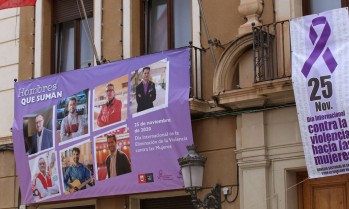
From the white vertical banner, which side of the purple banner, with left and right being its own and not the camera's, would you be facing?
left

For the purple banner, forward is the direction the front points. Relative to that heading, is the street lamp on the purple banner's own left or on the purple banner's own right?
on the purple banner's own left

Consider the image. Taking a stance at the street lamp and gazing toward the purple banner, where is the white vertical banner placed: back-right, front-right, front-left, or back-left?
back-right

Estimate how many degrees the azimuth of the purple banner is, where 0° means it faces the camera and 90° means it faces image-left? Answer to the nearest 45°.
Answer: approximately 45°
